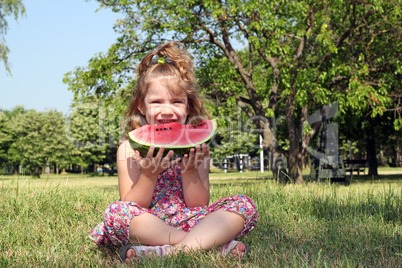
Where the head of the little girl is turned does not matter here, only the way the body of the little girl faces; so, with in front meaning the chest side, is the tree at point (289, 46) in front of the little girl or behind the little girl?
behind

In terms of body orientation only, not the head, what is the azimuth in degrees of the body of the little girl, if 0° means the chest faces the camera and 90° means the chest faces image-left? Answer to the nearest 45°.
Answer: approximately 0°
